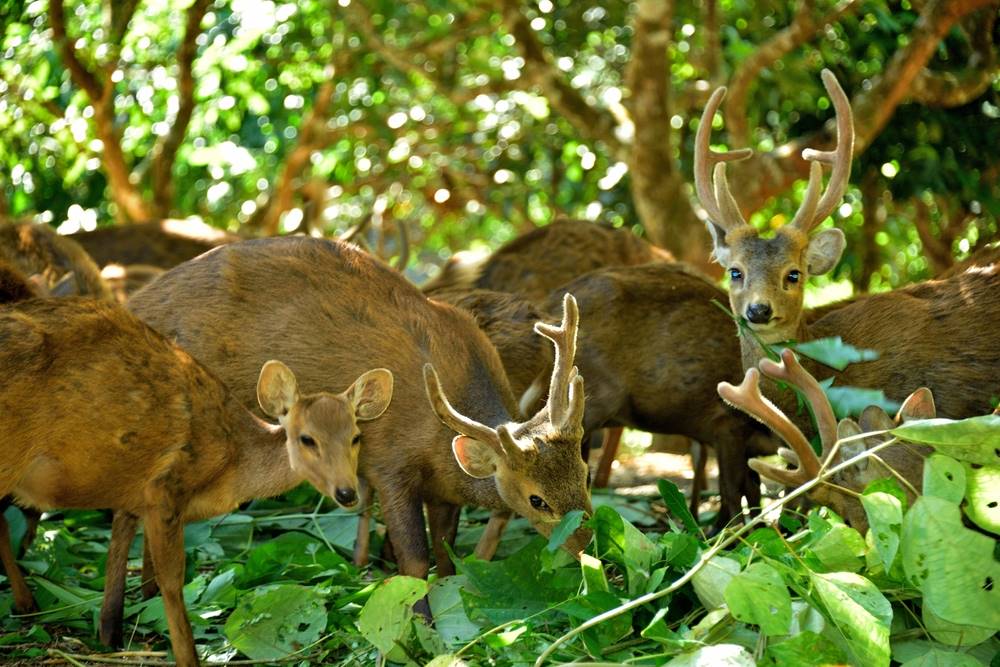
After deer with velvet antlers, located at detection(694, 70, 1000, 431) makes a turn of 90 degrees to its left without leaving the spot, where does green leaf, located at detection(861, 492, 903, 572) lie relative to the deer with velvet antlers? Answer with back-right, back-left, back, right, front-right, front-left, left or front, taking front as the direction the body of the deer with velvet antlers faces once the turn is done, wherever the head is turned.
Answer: front

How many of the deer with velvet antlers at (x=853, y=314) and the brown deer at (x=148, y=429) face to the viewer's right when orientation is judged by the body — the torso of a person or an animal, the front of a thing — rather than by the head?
1

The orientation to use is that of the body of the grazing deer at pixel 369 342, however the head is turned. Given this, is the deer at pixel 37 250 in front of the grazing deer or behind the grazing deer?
behind

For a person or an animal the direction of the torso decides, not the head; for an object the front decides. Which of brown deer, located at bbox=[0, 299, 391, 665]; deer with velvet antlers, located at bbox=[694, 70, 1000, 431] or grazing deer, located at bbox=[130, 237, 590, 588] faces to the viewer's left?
the deer with velvet antlers

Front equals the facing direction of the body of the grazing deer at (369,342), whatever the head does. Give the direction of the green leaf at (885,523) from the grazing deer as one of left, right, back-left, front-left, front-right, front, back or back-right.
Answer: front

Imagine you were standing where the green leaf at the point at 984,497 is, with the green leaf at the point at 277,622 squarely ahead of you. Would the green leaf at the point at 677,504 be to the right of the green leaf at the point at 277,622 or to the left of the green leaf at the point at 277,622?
right

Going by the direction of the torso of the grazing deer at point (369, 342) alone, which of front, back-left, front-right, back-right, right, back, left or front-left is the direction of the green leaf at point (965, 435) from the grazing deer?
front

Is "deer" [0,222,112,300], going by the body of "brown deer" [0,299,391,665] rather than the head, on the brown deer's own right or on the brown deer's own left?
on the brown deer's own left

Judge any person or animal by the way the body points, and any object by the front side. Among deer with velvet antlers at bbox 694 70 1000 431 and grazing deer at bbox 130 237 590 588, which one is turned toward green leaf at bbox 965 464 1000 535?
the grazing deer

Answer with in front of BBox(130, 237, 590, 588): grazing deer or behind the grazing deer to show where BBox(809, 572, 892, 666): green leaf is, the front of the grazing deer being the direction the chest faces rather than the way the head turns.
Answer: in front

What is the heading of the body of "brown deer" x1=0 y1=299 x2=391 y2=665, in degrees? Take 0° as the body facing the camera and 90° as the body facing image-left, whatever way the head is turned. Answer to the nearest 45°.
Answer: approximately 270°

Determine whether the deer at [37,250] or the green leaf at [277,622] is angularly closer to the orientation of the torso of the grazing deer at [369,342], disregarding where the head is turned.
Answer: the green leaf

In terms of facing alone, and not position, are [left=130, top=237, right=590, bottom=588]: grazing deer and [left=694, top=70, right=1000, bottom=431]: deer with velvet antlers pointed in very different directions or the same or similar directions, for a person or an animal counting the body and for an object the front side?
very different directions

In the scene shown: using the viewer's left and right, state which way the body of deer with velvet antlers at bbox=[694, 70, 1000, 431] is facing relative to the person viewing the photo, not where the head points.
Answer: facing to the left of the viewer

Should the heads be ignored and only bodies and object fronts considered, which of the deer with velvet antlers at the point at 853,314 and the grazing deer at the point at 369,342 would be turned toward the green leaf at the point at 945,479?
the grazing deer

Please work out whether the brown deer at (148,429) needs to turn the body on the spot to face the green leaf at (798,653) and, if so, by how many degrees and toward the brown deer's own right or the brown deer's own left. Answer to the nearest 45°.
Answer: approximately 45° to the brown deer's own right

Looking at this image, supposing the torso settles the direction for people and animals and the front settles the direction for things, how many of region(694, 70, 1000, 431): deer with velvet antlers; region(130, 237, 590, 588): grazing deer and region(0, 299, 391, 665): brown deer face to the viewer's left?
1

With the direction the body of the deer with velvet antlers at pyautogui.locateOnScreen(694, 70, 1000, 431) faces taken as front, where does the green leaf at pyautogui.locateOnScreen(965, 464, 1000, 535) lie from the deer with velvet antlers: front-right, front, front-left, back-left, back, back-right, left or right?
left
